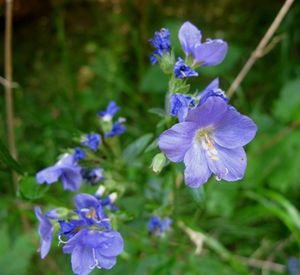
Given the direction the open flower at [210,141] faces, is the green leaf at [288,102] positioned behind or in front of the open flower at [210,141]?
behind

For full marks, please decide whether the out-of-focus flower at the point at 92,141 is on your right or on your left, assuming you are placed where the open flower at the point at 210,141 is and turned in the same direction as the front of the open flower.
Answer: on your right

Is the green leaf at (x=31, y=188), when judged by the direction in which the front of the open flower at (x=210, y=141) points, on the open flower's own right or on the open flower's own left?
on the open flower's own right

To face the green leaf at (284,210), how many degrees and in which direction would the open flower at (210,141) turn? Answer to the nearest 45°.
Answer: approximately 135° to its left

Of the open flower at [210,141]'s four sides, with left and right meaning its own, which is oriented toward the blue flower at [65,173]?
right

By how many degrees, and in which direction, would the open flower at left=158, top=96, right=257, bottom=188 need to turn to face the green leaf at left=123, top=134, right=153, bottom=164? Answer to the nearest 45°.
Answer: approximately 135° to its right

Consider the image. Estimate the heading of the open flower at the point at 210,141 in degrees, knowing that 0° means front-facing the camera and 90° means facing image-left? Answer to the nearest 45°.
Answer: approximately 0°
